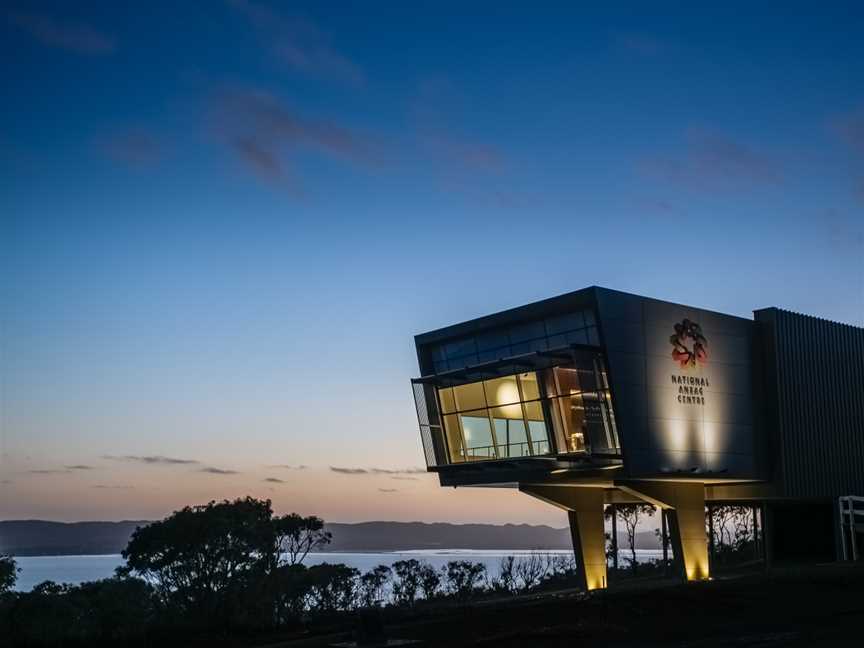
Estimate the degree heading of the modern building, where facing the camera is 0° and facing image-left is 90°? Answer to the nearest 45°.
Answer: approximately 45°
